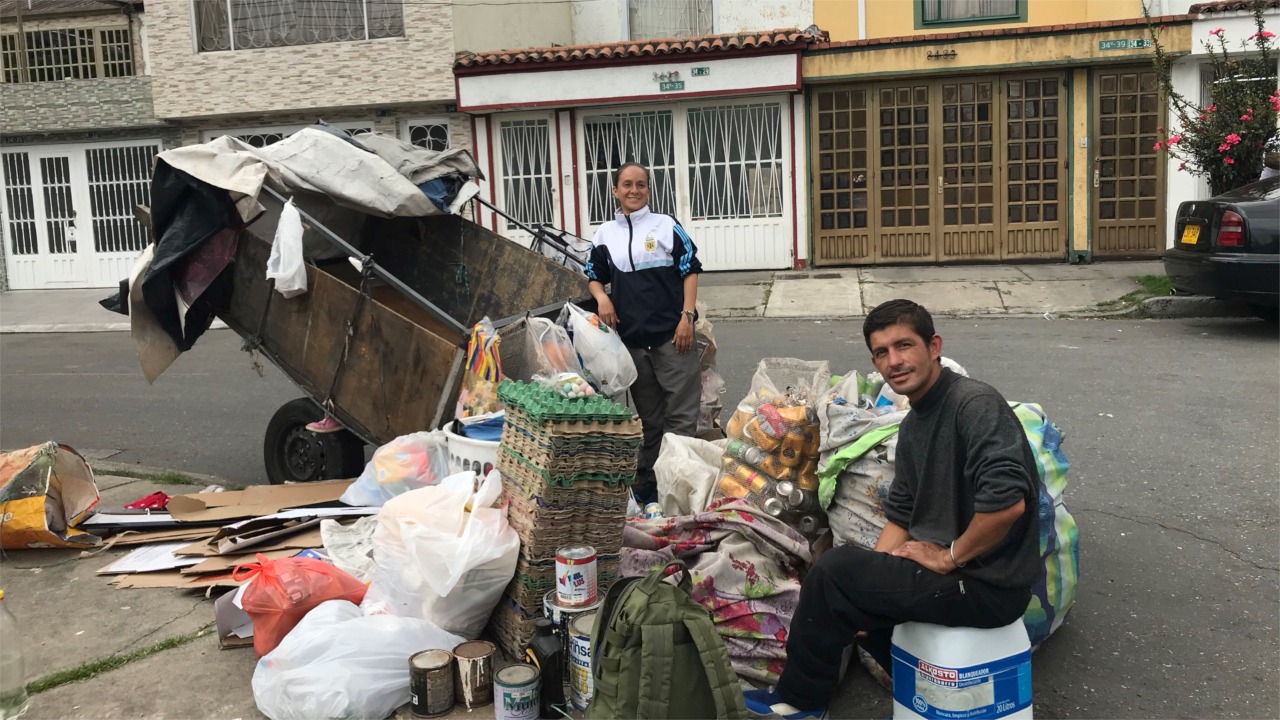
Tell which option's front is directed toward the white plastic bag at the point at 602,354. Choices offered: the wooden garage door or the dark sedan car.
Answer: the wooden garage door

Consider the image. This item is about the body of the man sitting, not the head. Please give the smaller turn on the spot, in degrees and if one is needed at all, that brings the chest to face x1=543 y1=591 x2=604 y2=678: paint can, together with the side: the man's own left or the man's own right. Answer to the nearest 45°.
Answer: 0° — they already face it

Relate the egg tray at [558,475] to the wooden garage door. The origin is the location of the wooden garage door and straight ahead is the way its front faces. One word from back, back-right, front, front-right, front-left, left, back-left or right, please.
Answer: front

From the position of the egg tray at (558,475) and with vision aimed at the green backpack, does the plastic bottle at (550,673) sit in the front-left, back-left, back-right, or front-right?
front-right

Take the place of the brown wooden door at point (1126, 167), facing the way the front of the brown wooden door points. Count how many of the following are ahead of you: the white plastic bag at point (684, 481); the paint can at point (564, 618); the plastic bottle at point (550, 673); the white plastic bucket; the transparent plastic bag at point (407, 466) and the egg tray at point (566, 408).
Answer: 6

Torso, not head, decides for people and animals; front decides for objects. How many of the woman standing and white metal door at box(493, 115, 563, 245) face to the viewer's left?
0

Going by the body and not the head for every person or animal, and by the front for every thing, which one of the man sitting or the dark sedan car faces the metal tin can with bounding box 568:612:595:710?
the man sitting

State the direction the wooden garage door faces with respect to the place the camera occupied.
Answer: facing the viewer

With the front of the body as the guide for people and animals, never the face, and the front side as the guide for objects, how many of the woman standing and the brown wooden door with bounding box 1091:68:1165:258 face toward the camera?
2

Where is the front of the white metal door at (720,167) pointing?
toward the camera

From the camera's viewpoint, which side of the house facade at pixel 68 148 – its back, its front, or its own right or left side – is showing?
front

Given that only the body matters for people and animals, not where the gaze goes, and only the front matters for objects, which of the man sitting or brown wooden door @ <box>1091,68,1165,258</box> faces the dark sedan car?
the brown wooden door
